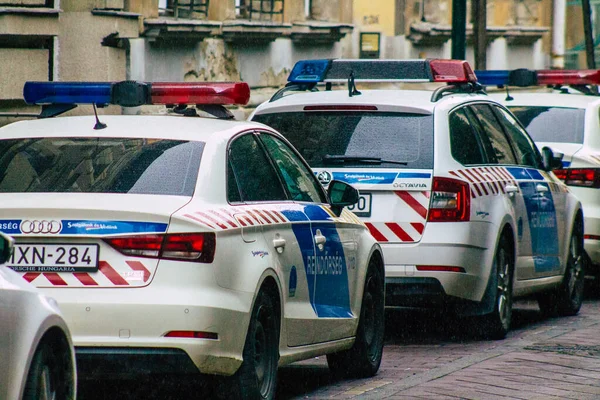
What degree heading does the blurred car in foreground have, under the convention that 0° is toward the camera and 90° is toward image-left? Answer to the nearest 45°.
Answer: approximately 225°

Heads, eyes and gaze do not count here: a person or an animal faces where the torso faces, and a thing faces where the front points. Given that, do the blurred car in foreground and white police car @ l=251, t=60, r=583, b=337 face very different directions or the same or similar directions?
same or similar directions

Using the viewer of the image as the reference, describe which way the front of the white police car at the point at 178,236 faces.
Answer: facing away from the viewer and to the right of the viewer

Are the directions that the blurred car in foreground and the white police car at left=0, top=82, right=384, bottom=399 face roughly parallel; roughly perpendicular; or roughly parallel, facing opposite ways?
roughly parallel

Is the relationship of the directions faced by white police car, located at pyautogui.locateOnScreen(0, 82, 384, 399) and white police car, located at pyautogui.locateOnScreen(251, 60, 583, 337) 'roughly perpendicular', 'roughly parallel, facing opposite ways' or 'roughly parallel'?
roughly parallel

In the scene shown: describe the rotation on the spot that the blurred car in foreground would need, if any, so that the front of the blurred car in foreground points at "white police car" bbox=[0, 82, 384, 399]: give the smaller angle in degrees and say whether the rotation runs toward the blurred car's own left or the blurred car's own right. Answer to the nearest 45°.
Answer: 0° — it already faces it

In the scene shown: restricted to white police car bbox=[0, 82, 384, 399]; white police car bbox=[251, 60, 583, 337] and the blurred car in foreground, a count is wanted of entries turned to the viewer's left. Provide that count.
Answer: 0

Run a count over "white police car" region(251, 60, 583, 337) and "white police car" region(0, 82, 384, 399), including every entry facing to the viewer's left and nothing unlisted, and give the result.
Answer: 0

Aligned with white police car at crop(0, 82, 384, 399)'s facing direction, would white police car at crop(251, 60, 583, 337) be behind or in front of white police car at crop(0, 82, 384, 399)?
in front

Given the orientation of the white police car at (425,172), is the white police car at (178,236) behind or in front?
behind

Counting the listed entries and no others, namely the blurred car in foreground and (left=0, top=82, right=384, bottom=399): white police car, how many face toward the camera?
0

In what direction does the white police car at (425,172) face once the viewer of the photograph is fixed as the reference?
facing away from the viewer and to the right of the viewer

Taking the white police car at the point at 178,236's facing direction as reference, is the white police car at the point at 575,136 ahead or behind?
ahead
